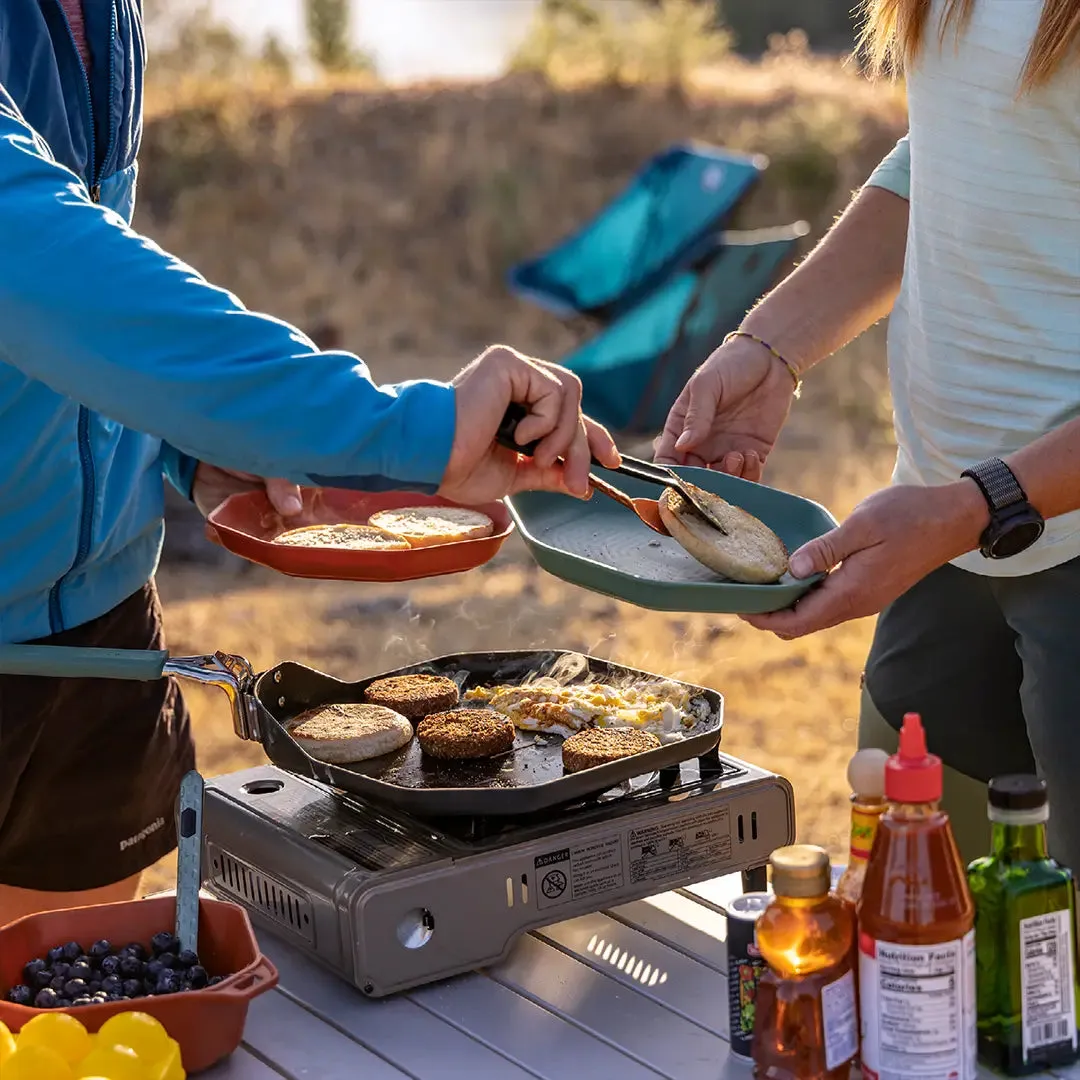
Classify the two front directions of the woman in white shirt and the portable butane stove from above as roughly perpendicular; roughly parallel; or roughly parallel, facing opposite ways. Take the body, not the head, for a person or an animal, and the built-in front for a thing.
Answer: roughly perpendicular

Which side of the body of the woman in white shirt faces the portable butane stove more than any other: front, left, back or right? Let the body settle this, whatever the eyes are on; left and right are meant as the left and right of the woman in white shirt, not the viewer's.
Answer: front

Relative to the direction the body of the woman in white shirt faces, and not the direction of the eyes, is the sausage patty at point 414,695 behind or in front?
in front

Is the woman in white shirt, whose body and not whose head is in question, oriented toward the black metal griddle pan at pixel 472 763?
yes

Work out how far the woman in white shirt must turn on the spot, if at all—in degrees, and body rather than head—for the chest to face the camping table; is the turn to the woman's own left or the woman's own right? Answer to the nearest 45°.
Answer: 0° — they already face it

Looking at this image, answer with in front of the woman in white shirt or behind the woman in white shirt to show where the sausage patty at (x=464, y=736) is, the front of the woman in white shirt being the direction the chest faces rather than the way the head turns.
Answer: in front

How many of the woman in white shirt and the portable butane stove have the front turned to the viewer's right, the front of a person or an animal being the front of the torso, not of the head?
0

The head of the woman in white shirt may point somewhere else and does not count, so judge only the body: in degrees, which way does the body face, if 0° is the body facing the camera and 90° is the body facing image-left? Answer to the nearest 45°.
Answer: approximately 45°

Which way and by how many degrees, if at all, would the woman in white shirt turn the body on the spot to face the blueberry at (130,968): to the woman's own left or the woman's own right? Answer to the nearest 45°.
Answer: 0° — they already face it
